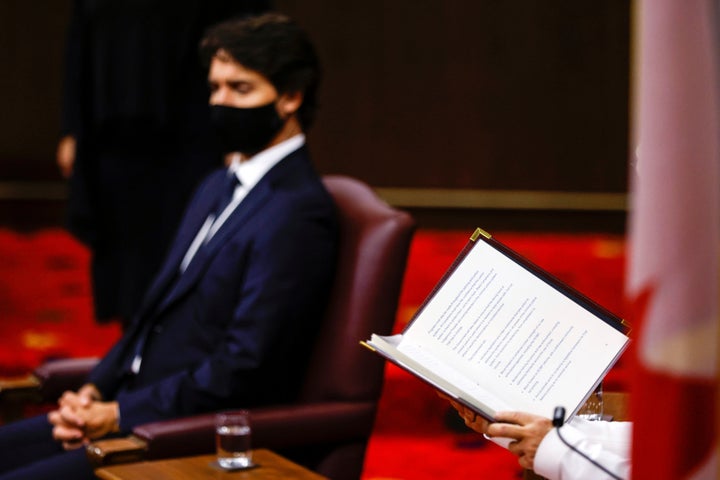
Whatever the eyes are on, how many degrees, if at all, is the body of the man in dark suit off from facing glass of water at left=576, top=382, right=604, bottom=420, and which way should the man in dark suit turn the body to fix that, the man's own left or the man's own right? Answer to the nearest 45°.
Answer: approximately 90° to the man's own left
